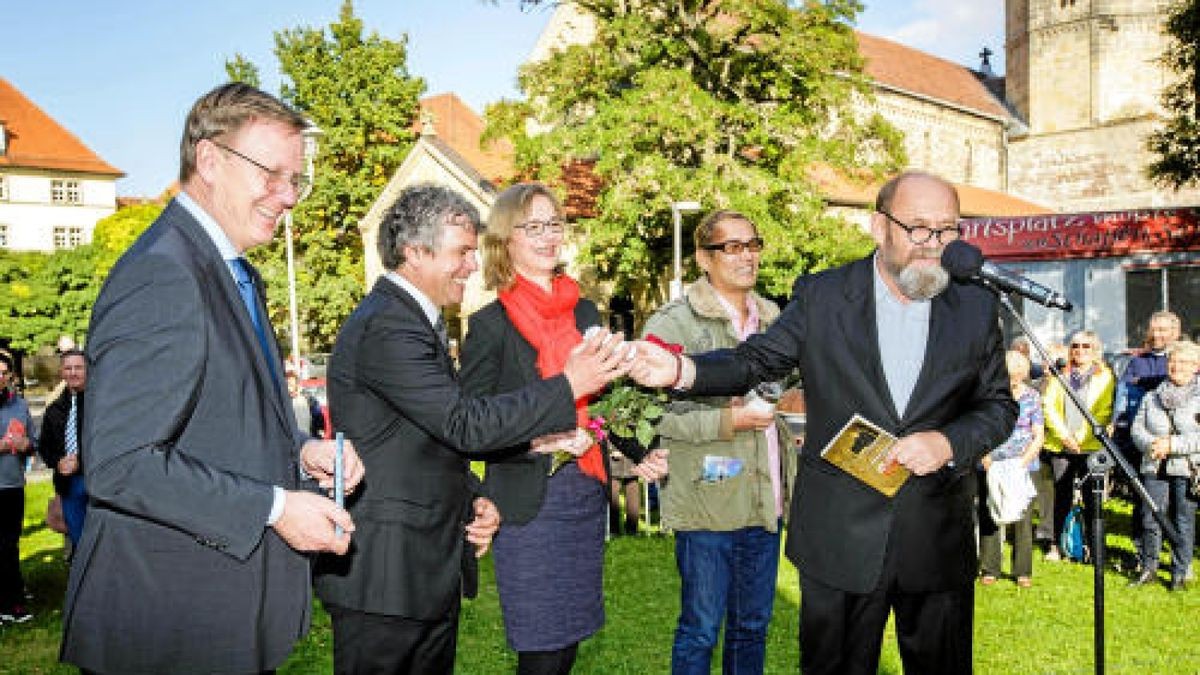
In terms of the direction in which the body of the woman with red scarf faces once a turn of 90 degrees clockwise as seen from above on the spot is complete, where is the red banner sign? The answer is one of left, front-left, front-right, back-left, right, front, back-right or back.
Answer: back

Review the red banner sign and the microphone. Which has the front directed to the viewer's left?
the microphone

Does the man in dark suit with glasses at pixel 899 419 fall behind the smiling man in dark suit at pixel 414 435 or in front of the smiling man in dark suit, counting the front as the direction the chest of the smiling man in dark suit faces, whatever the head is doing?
in front

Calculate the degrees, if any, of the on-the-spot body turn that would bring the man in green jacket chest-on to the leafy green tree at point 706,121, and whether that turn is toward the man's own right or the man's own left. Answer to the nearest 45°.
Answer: approximately 135° to the man's own left

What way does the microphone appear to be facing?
to the viewer's left

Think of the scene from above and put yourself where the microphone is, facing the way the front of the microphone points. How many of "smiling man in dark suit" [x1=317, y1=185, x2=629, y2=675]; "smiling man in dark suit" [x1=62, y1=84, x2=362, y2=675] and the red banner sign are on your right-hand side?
1

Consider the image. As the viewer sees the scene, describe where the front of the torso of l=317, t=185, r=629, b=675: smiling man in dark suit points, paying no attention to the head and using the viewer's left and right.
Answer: facing to the right of the viewer

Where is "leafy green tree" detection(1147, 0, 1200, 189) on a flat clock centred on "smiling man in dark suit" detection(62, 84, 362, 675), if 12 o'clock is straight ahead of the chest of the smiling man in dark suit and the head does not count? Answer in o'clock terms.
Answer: The leafy green tree is roughly at 11 o'clock from the smiling man in dark suit.

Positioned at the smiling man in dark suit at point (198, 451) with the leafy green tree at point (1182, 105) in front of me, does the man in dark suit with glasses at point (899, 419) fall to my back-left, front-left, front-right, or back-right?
front-right

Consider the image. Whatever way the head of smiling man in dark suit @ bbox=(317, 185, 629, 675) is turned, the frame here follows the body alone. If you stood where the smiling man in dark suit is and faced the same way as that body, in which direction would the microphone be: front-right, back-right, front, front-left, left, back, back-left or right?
front

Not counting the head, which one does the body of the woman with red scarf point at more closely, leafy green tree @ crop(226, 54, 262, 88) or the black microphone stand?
the black microphone stand

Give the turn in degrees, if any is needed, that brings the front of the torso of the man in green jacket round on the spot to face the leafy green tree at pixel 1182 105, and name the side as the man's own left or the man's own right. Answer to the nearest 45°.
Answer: approximately 90° to the man's own left

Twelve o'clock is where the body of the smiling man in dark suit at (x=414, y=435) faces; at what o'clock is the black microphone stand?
The black microphone stand is roughly at 12 o'clock from the smiling man in dark suit.

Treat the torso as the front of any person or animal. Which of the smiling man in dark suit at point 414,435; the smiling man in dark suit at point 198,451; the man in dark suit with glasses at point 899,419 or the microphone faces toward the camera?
the man in dark suit with glasses

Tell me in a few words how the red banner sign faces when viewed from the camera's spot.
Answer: facing the viewer

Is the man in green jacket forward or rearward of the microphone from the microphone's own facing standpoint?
forward

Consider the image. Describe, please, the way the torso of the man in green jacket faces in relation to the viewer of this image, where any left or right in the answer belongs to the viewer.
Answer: facing the viewer and to the right of the viewer
